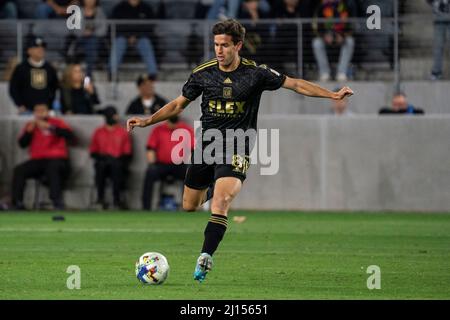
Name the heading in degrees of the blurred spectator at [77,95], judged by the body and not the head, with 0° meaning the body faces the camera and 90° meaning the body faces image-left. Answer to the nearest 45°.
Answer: approximately 315°

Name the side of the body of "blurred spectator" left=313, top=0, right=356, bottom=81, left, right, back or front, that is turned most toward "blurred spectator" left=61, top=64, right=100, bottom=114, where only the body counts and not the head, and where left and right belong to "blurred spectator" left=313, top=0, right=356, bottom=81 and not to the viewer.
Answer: right

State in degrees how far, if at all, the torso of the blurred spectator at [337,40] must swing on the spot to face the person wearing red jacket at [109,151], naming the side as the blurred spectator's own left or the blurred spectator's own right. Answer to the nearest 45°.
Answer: approximately 90° to the blurred spectator's own right

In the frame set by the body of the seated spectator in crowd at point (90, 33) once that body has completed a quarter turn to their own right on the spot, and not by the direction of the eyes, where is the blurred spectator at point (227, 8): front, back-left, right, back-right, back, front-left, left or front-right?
back-right

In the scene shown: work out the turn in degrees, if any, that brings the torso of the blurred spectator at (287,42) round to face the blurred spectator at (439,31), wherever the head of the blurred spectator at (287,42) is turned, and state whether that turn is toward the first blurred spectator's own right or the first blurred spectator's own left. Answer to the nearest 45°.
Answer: approximately 90° to the first blurred spectator's own left

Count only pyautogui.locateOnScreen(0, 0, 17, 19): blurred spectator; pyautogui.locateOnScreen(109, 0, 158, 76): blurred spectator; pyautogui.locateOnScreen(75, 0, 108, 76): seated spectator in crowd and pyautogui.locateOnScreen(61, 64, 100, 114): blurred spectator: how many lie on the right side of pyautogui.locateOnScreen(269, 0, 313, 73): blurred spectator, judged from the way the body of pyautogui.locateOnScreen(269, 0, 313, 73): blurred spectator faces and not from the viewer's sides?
4
